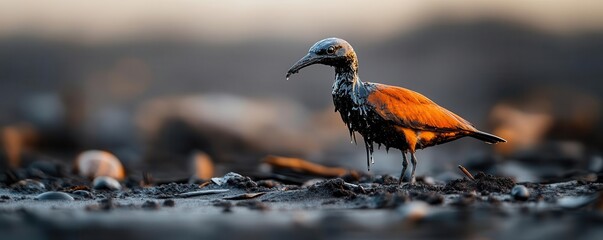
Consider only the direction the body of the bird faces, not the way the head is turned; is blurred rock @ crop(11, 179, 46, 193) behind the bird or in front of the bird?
in front

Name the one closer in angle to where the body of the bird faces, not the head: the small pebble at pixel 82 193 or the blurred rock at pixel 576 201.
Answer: the small pebble

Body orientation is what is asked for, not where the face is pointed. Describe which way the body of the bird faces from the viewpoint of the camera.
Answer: to the viewer's left

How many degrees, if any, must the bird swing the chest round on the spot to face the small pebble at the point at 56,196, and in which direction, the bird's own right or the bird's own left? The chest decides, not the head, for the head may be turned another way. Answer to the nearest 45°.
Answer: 0° — it already faces it

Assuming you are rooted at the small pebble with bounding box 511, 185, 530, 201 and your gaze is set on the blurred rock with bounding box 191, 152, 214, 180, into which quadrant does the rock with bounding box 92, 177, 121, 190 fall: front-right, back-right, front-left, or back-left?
front-left

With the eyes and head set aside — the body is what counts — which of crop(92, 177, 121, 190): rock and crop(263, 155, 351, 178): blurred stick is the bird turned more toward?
the rock

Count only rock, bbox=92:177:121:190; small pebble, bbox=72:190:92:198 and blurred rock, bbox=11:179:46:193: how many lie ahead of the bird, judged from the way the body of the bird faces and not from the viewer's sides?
3

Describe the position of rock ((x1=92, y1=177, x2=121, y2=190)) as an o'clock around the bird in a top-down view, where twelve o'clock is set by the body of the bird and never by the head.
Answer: The rock is roughly at 12 o'clock from the bird.

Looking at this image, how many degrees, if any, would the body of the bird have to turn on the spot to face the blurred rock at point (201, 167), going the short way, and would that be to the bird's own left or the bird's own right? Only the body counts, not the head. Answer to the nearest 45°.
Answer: approximately 45° to the bird's own right

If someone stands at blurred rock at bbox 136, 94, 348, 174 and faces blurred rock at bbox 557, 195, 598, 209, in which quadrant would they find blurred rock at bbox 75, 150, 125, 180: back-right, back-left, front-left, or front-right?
front-right
